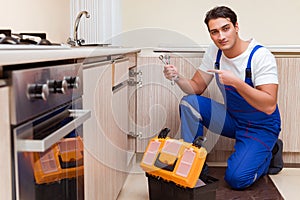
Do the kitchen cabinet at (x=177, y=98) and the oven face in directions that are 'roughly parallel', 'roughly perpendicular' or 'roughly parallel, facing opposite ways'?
roughly perpendicular

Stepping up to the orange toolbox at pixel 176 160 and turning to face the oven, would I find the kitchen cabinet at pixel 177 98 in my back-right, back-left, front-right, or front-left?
back-right

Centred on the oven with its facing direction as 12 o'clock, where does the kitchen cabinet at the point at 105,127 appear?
The kitchen cabinet is roughly at 8 o'clock from the oven.

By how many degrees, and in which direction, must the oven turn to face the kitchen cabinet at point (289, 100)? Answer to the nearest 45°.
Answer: approximately 90° to its left

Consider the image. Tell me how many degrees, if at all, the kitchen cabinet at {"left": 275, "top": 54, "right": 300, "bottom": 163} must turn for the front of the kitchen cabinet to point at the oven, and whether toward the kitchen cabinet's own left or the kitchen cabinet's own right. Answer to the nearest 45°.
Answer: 0° — it already faces it

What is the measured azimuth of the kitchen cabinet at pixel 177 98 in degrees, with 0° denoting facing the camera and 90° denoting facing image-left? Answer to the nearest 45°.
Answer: approximately 0°
